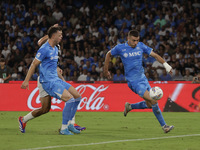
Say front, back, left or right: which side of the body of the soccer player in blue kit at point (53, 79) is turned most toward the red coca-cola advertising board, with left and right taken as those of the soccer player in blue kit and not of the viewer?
left

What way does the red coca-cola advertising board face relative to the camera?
toward the camera

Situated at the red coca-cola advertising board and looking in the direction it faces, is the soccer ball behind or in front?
in front

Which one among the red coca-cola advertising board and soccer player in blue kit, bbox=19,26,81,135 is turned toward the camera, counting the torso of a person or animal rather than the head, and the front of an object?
the red coca-cola advertising board

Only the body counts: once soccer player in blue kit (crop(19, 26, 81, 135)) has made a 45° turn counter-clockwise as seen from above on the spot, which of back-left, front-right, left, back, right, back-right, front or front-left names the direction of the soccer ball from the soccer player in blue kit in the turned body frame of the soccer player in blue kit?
front-right

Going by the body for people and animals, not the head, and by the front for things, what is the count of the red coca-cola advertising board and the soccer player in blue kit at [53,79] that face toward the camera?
1

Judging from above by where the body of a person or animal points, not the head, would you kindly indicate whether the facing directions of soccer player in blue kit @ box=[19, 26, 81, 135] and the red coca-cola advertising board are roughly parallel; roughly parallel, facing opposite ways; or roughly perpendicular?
roughly perpendicular

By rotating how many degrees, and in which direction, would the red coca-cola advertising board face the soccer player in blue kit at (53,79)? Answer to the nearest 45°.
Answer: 0° — it already faces them

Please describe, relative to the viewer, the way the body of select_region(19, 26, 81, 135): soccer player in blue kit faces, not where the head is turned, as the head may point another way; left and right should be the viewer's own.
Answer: facing to the right of the viewer
